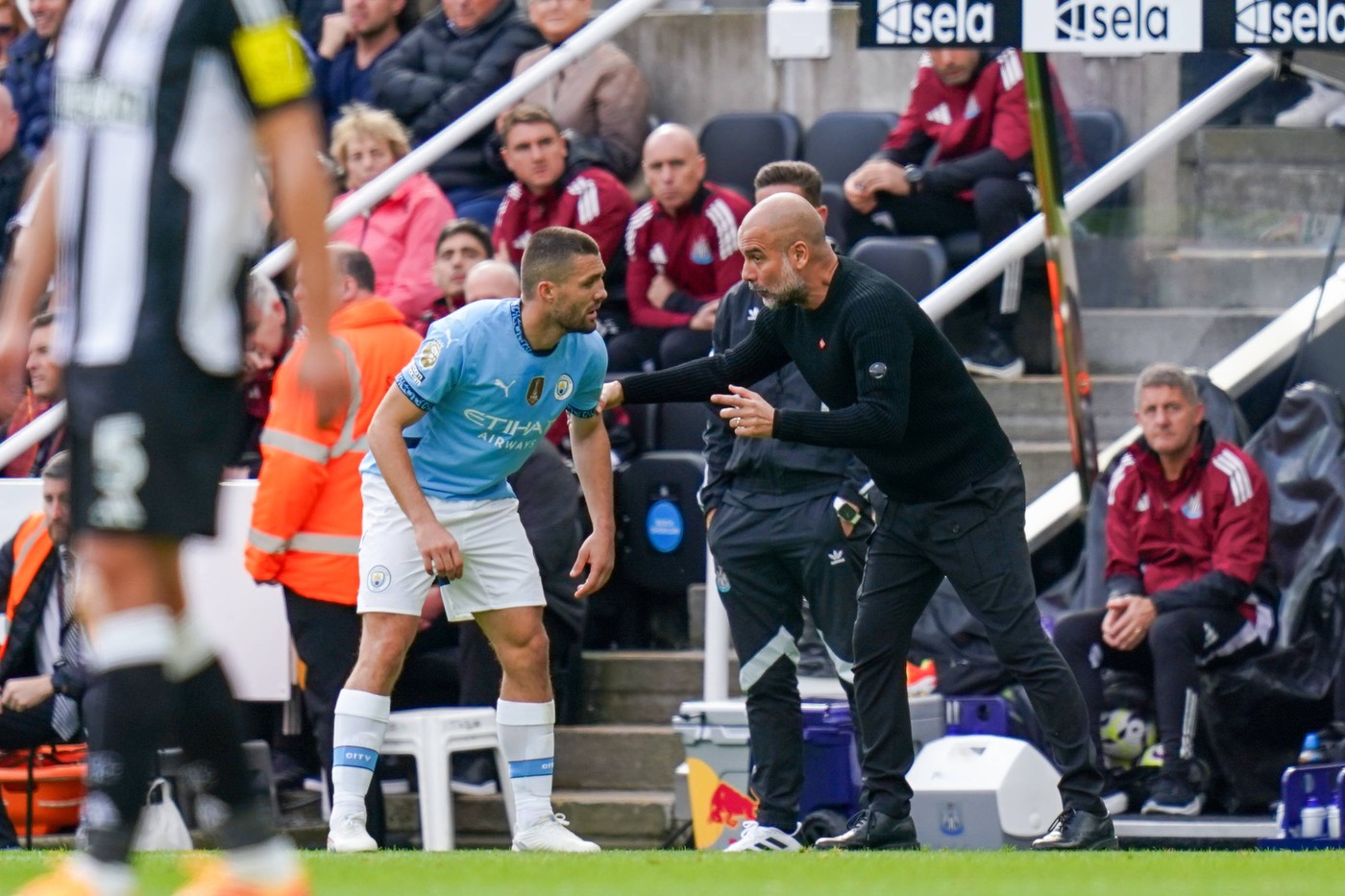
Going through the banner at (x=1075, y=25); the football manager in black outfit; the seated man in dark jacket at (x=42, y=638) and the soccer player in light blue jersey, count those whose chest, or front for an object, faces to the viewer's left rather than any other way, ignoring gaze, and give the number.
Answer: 1

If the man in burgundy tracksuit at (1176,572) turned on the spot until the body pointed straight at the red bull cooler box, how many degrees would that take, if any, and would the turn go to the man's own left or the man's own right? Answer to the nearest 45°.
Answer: approximately 45° to the man's own right

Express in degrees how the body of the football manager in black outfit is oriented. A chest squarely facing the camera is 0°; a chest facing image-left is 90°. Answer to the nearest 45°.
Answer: approximately 90°

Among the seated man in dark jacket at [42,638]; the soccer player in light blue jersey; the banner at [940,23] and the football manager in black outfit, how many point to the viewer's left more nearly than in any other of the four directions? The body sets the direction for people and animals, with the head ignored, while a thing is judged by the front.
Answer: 1

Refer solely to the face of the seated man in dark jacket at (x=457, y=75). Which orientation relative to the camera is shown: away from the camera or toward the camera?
toward the camera

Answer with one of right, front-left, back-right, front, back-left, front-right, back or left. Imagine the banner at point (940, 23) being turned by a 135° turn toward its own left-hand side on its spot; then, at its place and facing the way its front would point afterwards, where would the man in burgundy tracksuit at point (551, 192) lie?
left

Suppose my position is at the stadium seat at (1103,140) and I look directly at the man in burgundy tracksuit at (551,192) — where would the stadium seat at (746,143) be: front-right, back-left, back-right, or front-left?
front-right

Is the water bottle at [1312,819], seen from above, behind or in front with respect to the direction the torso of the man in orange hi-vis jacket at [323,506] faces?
behind

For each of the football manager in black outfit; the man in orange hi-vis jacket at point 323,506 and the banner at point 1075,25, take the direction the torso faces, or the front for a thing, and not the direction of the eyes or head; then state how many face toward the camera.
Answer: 1

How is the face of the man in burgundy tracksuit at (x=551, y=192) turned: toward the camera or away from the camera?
toward the camera

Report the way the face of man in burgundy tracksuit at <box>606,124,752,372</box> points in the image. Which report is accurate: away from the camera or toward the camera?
toward the camera

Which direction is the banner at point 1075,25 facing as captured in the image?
toward the camera

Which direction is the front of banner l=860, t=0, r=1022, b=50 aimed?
toward the camera

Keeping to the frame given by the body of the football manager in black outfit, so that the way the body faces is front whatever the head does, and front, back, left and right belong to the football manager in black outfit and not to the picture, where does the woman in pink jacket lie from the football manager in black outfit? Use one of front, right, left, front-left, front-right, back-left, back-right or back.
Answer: front-right

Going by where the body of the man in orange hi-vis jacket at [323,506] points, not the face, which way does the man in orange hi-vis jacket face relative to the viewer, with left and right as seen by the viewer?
facing away from the viewer and to the left of the viewer

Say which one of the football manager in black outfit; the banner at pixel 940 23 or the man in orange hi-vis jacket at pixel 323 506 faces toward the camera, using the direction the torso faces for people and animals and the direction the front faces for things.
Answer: the banner

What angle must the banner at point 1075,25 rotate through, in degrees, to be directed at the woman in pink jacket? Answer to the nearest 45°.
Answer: approximately 135° to its right
